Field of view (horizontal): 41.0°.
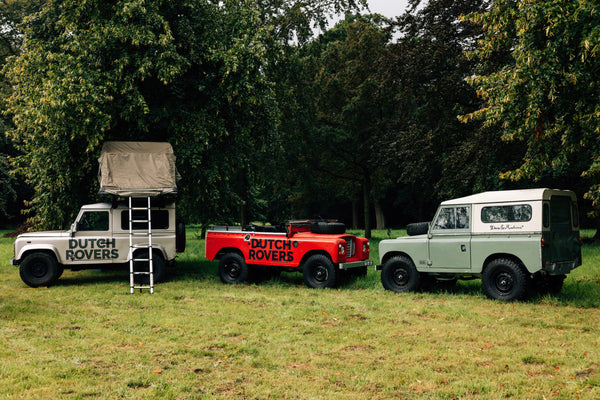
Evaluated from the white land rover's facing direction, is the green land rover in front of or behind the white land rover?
behind

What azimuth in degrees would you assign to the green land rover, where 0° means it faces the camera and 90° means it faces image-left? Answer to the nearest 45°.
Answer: approximately 135°

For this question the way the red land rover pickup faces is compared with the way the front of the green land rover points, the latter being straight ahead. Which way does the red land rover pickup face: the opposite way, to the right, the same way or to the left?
the opposite way

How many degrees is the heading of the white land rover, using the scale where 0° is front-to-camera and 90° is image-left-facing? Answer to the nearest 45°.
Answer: approximately 90°

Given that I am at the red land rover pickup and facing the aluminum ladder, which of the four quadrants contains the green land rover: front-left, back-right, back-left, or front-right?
back-left

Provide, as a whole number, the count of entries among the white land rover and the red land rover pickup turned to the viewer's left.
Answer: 1

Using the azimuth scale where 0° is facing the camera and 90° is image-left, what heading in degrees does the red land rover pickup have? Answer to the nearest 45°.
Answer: approximately 315°

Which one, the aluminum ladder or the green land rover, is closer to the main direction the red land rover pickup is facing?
the green land rover

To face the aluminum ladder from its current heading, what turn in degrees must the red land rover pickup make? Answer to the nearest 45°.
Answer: approximately 135° to its right

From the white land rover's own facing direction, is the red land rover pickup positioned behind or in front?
behind

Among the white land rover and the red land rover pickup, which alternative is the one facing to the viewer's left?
the white land rover
